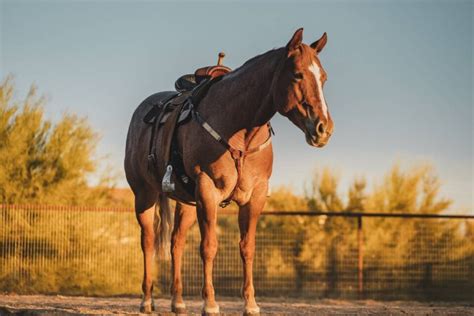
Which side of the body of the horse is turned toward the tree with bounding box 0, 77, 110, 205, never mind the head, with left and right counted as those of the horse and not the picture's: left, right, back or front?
back

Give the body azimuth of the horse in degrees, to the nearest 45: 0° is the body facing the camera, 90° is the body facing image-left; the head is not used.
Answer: approximately 315°

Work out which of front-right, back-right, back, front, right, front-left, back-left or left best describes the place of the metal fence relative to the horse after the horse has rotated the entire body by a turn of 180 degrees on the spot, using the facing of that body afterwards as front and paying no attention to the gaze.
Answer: front-right
